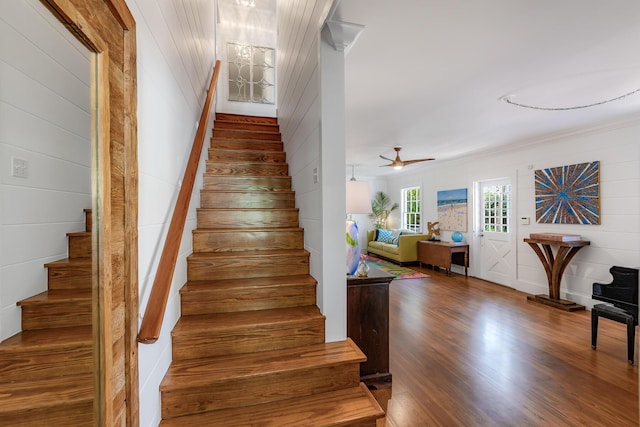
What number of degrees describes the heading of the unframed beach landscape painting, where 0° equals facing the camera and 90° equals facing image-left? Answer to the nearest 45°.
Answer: approximately 45°

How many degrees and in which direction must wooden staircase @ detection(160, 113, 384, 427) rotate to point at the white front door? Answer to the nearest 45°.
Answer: approximately 135° to its left

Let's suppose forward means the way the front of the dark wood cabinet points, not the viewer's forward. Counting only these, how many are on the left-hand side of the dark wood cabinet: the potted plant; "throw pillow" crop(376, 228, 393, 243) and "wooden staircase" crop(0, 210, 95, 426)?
2

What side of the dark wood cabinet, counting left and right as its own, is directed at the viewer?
right

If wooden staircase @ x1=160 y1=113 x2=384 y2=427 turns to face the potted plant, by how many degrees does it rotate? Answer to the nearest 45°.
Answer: approximately 135° to its left

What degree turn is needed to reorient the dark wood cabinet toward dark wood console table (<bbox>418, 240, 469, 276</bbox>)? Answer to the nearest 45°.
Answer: approximately 90° to its left
